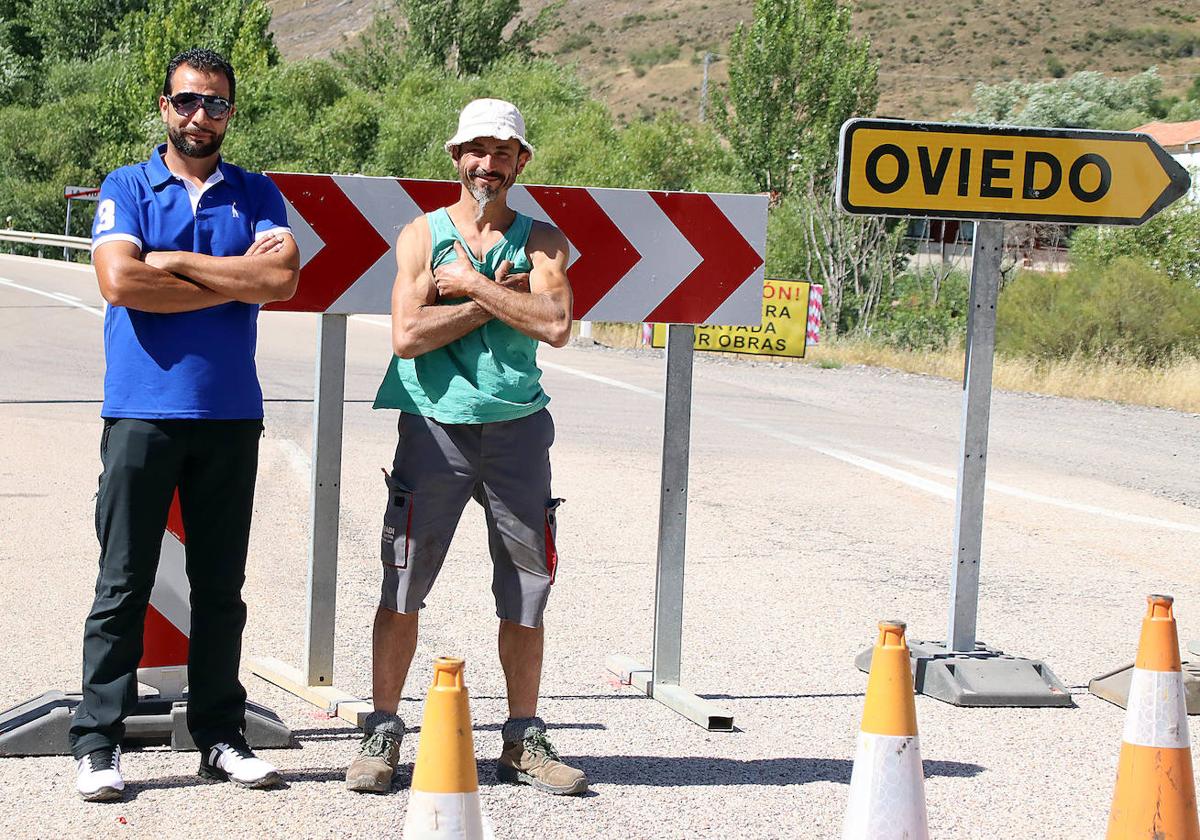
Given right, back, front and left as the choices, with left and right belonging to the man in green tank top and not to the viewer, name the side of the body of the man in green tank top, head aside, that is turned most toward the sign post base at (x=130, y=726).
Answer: right

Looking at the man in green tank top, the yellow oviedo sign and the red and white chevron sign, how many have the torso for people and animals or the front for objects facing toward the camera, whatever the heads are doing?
3

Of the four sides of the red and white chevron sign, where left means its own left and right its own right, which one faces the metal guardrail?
back

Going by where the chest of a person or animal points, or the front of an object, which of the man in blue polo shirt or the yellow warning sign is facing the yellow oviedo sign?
the yellow warning sign

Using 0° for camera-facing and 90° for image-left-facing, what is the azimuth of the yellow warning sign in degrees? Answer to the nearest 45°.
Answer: approximately 0°

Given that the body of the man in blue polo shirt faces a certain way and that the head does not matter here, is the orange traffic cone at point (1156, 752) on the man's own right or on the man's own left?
on the man's own left

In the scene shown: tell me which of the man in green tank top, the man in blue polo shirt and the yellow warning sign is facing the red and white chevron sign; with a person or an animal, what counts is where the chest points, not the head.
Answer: the yellow warning sign

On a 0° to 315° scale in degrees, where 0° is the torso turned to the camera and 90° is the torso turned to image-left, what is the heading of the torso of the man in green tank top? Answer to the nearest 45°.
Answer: approximately 0°

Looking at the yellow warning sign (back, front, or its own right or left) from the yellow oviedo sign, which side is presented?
front

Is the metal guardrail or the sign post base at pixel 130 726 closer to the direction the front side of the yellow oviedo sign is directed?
the sign post base

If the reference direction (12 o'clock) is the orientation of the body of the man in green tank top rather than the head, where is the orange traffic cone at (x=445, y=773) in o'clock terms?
The orange traffic cone is roughly at 12 o'clock from the man in green tank top.
